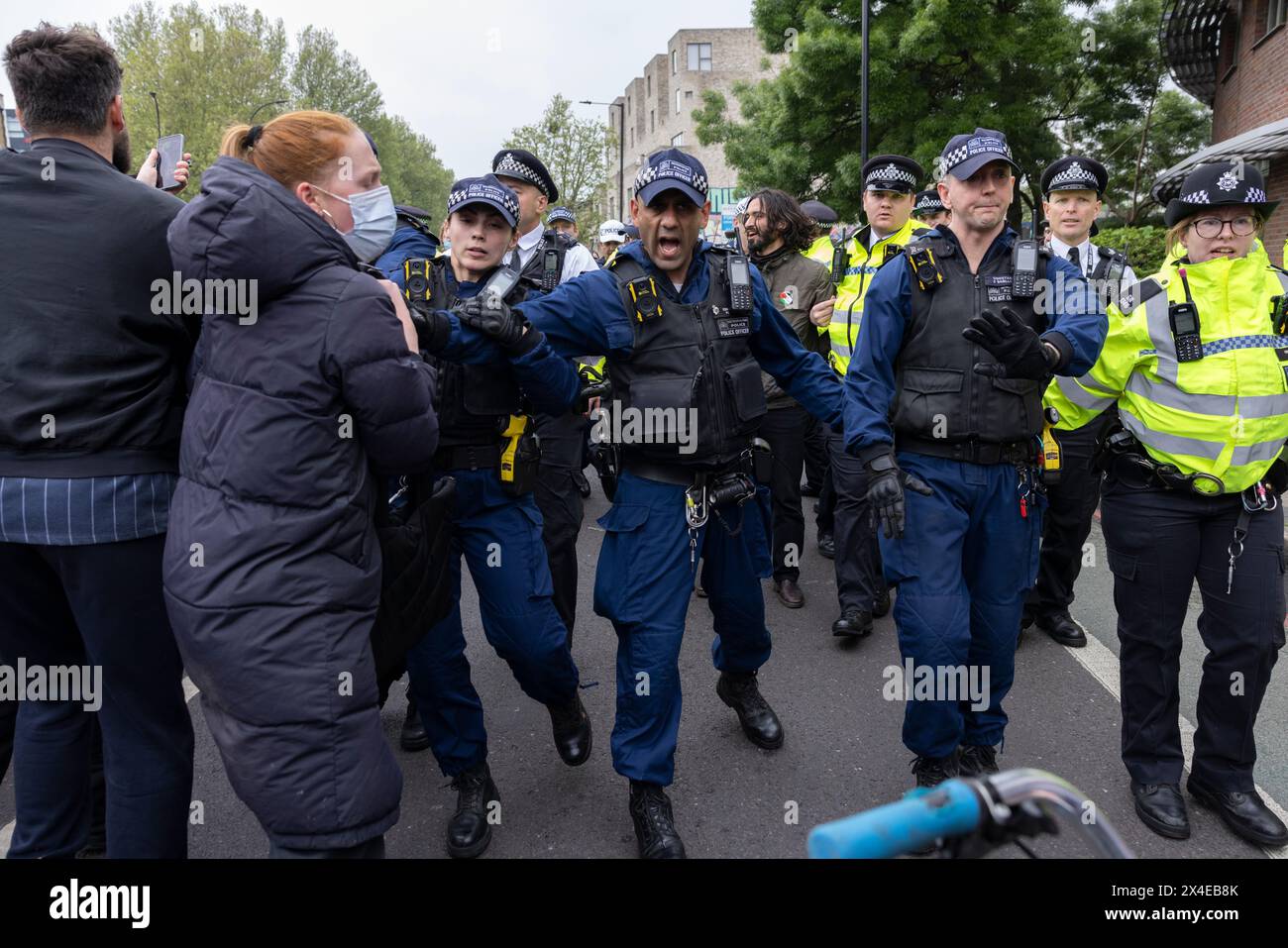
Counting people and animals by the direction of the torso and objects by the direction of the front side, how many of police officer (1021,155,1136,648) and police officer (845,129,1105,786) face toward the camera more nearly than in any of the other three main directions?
2

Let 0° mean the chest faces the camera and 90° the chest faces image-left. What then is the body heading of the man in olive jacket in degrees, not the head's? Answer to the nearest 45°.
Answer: approximately 45°

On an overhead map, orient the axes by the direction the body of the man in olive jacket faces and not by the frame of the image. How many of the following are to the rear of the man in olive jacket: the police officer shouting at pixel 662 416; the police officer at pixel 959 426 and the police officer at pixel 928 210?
1

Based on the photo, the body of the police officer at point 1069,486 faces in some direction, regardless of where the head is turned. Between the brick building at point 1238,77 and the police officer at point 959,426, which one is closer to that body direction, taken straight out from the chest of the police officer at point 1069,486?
the police officer

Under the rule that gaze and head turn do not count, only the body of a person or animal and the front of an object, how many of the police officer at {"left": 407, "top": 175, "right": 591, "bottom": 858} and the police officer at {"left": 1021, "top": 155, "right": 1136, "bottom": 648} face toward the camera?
2

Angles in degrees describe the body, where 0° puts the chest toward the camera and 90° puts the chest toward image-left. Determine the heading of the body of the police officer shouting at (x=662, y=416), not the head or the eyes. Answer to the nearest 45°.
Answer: approximately 0°
